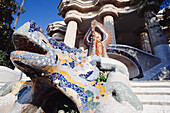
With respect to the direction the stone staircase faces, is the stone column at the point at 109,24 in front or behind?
behind

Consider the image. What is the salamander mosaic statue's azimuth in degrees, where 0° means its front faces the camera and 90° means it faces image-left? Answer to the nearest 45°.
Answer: approximately 45°

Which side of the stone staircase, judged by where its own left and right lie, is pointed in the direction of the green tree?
right

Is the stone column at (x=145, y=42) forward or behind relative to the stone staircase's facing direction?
behind

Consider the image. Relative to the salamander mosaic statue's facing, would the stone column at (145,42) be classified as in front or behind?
behind

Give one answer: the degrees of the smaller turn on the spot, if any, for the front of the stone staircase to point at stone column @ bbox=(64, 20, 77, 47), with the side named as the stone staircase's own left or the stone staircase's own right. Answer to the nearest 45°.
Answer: approximately 135° to the stone staircase's own right

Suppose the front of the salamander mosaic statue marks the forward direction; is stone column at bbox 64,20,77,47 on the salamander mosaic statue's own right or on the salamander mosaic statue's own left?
on the salamander mosaic statue's own right

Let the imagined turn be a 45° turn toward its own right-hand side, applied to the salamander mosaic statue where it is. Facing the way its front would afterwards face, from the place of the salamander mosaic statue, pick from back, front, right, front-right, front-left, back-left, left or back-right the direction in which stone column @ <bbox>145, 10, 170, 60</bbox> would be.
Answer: back-right

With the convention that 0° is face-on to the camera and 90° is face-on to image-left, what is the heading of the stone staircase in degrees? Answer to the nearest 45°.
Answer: approximately 0°
